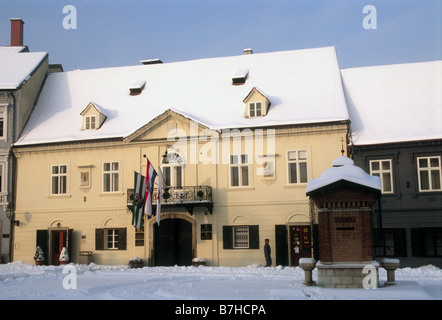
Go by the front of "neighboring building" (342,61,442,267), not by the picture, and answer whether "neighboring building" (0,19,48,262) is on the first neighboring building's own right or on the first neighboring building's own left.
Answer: on the first neighboring building's own right

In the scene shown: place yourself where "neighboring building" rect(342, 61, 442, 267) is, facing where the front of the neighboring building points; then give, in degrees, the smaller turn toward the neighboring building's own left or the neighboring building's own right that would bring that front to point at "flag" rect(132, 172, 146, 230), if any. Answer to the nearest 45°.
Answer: approximately 90° to the neighboring building's own right

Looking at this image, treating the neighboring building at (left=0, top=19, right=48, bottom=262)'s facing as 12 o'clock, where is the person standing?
The person standing is roughly at 10 o'clock from the neighboring building.

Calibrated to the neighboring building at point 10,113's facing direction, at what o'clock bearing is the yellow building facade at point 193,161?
The yellow building facade is roughly at 10 o'clock from the neighboring building.

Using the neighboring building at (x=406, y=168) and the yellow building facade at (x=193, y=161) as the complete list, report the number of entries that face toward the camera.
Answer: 2

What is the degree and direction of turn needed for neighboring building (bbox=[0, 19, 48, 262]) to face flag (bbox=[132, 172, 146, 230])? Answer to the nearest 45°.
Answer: approximately 45° to its left

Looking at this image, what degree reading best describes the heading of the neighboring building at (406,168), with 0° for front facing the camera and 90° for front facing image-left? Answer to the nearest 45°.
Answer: approximately 0°

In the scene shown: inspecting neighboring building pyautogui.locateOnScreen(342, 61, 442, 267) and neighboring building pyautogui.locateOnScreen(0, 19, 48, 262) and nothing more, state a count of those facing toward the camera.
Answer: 2

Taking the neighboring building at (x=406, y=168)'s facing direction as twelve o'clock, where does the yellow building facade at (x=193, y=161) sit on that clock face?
The yellow building facade is roughly at 3 o'clock from the neighboring building.

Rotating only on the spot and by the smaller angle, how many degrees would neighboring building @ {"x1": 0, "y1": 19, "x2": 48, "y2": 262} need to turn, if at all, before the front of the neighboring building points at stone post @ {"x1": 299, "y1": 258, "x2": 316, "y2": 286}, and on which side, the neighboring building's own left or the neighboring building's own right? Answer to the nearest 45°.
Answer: approximately 45° to the neighboring building's own left

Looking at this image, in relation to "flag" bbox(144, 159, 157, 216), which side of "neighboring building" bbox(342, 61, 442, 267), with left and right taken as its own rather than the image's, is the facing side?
right

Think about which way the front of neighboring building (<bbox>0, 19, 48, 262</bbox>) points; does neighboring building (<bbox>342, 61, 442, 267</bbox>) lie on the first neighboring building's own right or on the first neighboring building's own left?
on the first neighboring building's own left
